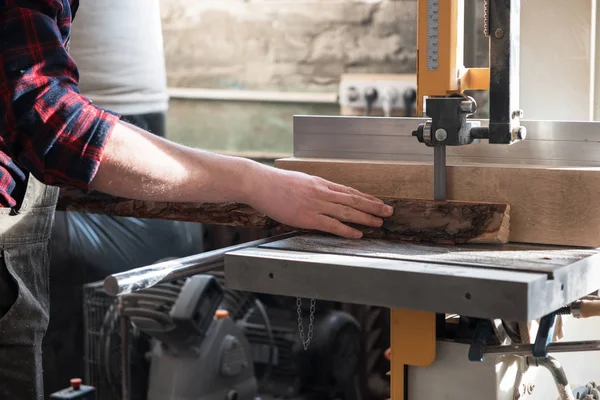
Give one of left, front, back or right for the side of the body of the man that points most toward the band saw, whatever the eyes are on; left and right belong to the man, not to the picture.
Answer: front

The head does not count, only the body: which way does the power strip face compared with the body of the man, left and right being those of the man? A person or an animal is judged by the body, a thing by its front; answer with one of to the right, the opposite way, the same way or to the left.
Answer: to the right

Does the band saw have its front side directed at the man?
yes

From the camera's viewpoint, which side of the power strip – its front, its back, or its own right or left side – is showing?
front

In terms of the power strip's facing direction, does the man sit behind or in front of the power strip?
in front

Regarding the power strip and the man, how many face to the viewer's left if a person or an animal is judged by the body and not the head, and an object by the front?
0

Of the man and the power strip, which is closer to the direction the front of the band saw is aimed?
the man

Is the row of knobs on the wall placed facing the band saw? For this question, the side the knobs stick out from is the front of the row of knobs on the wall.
yes

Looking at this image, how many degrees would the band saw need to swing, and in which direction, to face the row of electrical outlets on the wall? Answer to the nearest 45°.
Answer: approximately 90° to its right

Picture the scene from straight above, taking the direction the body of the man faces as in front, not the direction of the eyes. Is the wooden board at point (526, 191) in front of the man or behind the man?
in front

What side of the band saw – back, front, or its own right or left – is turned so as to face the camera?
left

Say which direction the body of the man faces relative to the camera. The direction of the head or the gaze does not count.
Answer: to the viewer's right

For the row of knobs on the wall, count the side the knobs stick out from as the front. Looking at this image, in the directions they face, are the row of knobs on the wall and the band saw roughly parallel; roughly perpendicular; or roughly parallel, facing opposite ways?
roughly perpendicular

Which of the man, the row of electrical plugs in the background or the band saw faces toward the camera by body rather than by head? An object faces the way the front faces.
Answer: the row of electrical plugs in the background

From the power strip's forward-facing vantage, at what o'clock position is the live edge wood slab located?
The live edge wood slab is roughly at 12 o'clock from the power strip.
